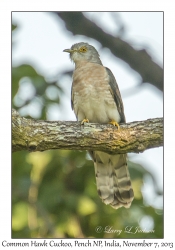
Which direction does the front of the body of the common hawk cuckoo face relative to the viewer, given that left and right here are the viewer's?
facing the viewer and to the left of the viewer
